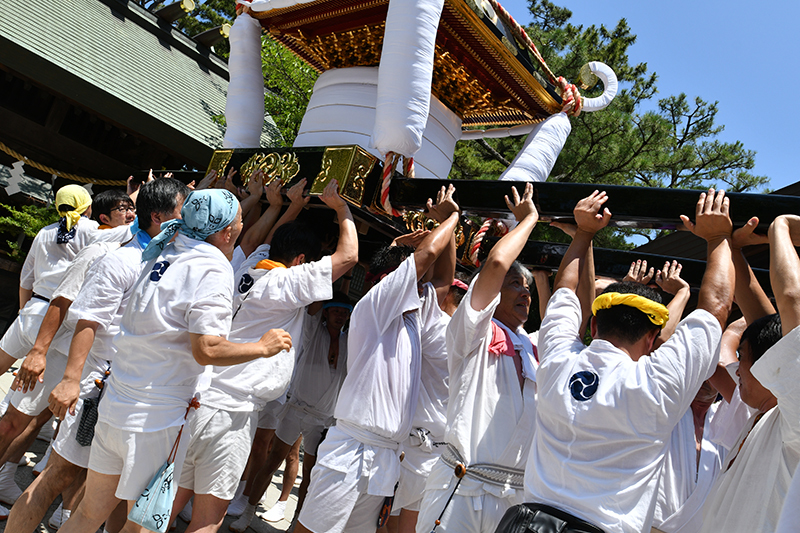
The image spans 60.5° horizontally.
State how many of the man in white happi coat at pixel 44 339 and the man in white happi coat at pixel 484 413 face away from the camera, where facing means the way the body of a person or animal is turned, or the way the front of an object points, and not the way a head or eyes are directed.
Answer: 0

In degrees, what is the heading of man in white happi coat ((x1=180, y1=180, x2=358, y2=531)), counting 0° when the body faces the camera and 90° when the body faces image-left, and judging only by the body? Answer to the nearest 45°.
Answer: approximately 225°

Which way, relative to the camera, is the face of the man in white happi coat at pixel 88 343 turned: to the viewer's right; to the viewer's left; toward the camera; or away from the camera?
to the viewer's right

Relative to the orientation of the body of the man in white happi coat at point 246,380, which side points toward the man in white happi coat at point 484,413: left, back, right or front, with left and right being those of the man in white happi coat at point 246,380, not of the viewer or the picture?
right

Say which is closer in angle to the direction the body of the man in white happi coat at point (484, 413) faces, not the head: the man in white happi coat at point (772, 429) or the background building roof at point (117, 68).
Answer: the man in white happi coat

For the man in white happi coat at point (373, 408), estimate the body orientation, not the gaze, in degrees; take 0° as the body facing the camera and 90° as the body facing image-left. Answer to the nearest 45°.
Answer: approximately 225°

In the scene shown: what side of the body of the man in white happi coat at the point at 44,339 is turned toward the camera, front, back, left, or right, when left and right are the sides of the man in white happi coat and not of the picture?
right

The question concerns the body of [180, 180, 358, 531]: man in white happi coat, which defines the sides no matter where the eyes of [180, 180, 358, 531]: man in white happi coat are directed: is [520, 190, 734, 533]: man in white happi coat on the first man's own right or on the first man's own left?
on the first man's own right

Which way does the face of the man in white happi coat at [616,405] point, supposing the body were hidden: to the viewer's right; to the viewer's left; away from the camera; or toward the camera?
away from the camera

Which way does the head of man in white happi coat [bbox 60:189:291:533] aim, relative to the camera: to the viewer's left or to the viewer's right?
to the viewer's right
